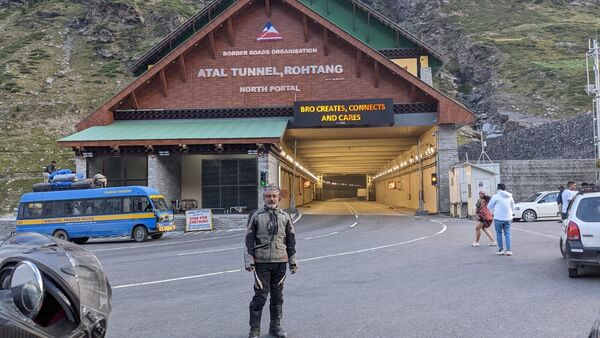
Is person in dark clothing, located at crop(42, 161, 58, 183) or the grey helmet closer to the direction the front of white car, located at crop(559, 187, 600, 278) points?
the person in dark clothing

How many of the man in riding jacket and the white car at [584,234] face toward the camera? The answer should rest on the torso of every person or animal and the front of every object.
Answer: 1

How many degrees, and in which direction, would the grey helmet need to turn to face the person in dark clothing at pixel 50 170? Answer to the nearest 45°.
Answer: approximately 135° to its right

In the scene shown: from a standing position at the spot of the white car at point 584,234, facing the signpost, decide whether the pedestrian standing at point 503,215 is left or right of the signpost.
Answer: right

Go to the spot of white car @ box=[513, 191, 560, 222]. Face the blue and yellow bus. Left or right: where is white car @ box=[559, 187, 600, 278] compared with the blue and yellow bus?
left

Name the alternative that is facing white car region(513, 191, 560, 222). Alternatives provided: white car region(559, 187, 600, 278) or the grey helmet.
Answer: white car region(559, 187, 600, 278)

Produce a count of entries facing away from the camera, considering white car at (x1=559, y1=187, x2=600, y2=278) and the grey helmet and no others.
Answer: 1

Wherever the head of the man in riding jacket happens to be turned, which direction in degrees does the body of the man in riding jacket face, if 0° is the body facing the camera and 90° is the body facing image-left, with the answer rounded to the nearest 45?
approximately 0°

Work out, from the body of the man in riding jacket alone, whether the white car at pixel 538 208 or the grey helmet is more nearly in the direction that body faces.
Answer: the grey helmet

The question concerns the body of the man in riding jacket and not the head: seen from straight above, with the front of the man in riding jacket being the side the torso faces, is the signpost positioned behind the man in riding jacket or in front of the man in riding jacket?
behind

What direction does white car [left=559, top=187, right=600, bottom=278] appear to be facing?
away from the camera
